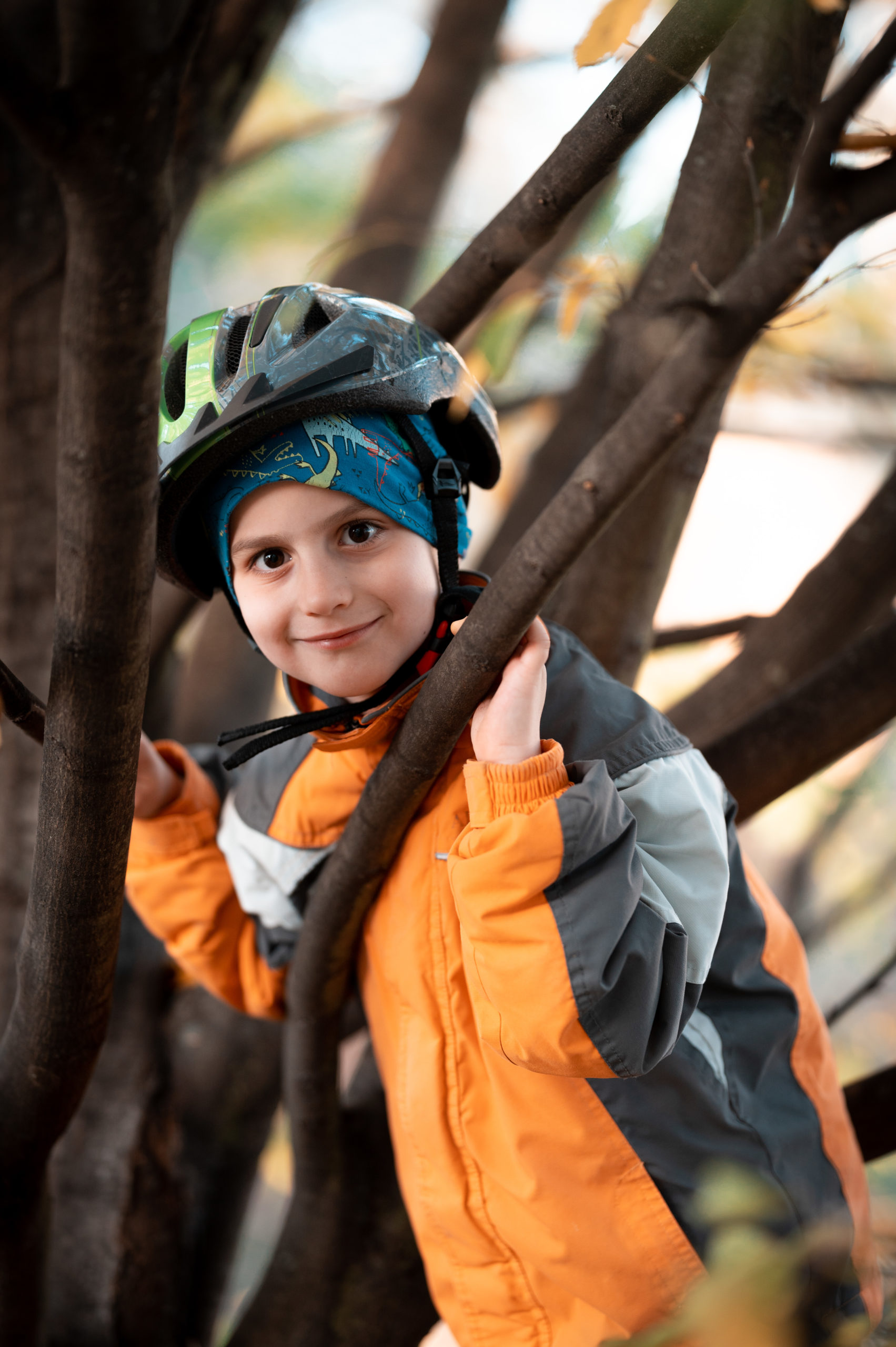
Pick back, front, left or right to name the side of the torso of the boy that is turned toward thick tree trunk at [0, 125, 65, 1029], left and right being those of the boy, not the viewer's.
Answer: right

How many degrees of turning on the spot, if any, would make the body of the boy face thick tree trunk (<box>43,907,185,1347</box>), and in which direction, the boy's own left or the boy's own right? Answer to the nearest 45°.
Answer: approximately 90° to the boy's own right
